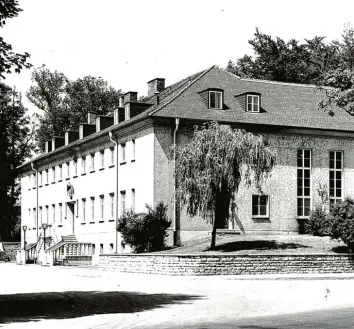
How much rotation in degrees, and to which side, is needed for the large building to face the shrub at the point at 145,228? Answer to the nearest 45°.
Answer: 0° — it already faces it

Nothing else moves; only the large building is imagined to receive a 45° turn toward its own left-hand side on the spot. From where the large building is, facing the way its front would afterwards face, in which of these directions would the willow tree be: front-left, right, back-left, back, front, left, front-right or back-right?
front

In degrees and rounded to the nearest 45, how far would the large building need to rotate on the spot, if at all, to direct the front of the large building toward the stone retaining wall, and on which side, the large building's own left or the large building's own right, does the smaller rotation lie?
approximately 45° to the large building's own left

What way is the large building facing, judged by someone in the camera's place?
facing the viewer and to the left of the viewer

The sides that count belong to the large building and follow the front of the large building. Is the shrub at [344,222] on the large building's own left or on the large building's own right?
on the large building's own left
